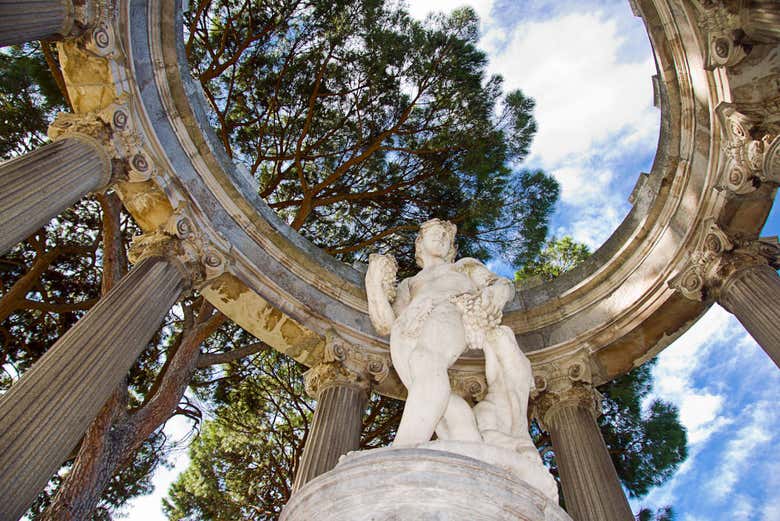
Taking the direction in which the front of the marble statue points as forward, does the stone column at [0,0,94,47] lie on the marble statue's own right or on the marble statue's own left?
on the marble statue's own right

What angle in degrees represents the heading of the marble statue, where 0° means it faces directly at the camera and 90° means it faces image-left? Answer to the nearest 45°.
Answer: approximately 0°
